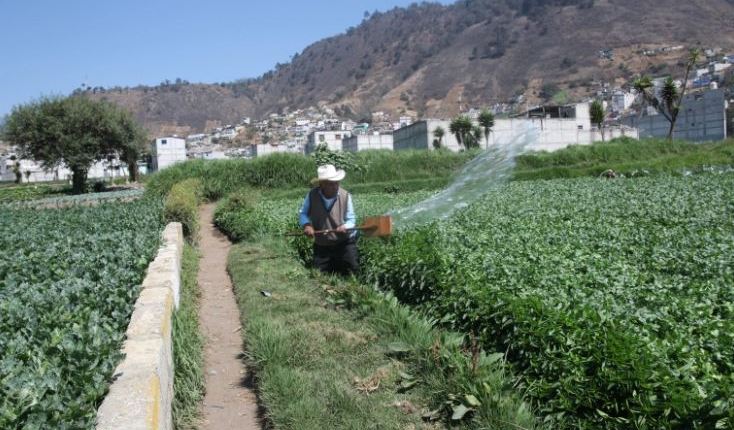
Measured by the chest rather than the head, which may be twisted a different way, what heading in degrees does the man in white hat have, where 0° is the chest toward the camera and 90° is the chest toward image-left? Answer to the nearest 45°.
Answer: approximately 0°

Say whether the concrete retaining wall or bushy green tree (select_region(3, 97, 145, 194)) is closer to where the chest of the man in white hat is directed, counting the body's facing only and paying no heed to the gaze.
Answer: the concrete retaining wall

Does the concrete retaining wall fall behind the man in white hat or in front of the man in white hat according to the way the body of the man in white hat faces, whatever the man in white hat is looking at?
in front

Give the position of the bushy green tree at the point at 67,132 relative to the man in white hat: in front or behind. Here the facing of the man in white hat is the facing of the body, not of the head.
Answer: behind

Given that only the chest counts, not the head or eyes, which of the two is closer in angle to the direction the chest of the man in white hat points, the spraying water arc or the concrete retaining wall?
the concrete retaining wall
